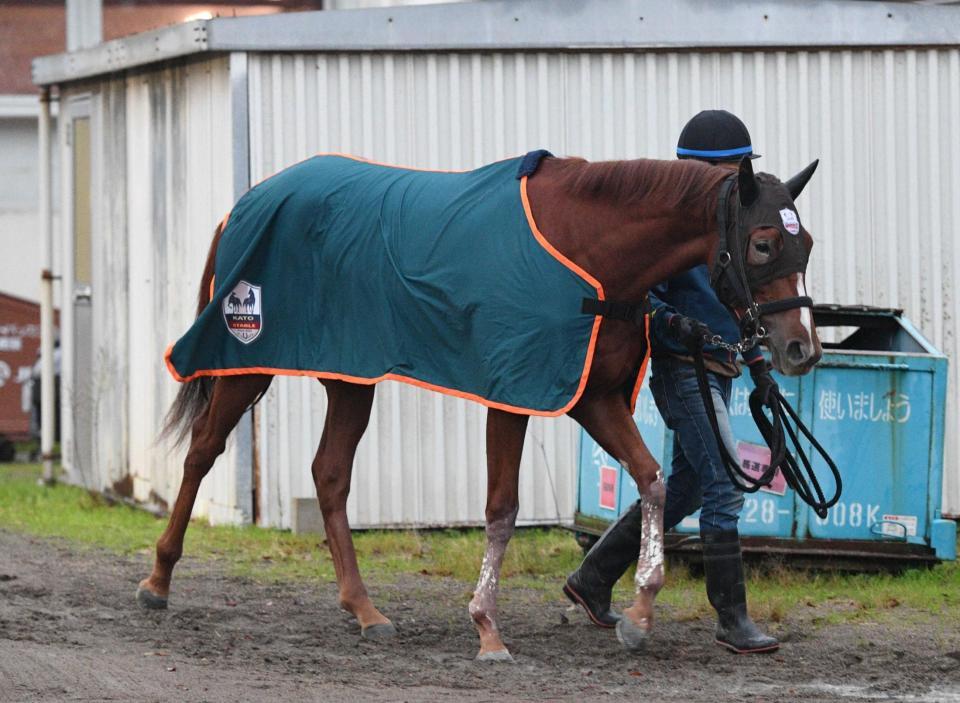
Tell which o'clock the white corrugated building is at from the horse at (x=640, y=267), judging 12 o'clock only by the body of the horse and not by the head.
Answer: The white corrugated building is roughly at 9 o'clock from the horse.

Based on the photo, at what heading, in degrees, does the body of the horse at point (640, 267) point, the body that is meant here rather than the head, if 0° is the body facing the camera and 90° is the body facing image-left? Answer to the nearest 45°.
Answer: approximately 270°

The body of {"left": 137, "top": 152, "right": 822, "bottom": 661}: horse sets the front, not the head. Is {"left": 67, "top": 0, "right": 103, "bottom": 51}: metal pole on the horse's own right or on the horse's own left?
on the horse's own left

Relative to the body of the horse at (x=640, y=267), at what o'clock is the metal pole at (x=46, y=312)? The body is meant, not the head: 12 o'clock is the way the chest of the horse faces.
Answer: The metal pole is roughly at 8 o'clock from the horse.
